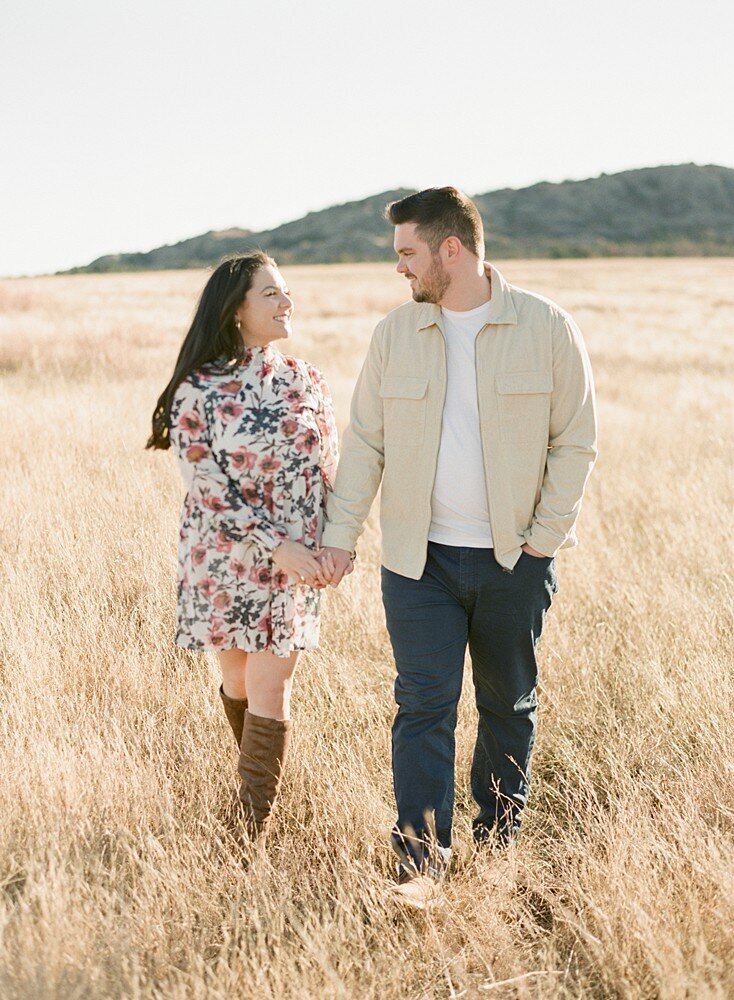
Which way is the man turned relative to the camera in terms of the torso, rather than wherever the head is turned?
toward the camera

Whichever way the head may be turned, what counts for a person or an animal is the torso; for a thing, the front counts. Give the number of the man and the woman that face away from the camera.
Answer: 0
